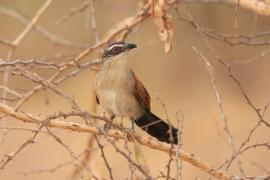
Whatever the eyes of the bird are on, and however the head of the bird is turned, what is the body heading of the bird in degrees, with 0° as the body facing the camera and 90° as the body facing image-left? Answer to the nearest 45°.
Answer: approximately 45°
